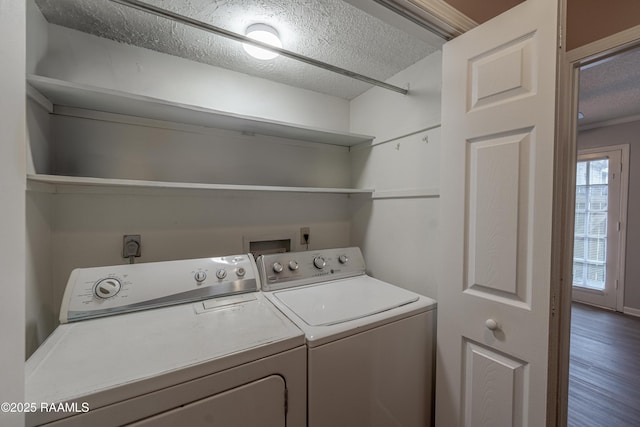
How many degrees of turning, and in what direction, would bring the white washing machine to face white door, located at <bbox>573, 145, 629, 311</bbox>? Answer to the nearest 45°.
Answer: approximately 90° to its left

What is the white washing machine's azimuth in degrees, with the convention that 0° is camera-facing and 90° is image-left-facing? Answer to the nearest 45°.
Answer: approximately 315°

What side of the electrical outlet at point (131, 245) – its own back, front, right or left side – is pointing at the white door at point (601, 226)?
left

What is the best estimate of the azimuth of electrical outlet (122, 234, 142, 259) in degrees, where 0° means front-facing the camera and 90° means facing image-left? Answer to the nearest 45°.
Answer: approximately 0°

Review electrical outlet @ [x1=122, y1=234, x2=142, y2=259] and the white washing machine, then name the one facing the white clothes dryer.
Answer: the electrical outlet

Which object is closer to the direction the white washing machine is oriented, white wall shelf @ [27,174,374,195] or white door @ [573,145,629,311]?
the white door
